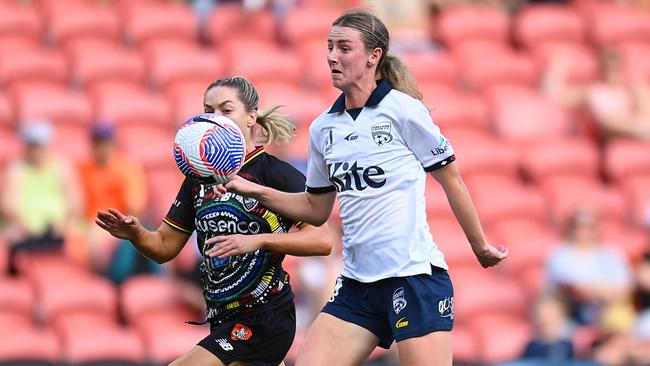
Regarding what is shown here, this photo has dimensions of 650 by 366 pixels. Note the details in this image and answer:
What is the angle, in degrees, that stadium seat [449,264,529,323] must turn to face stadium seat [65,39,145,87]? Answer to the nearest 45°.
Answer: approximately 90° to its right

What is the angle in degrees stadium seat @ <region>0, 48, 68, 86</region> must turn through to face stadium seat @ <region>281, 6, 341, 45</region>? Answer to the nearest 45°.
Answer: approximately 90° to its left

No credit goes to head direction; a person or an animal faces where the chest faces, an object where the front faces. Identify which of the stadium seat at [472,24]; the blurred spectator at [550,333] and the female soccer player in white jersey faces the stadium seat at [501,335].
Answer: the stadium seat at [472,24]

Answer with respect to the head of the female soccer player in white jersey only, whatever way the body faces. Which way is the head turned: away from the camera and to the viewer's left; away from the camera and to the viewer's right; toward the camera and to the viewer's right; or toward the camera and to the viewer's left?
toward the camera and to the viewer's left

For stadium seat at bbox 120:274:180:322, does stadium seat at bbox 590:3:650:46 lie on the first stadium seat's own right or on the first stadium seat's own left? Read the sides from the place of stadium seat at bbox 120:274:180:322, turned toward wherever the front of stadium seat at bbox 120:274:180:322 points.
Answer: on the first stadium seat's own left

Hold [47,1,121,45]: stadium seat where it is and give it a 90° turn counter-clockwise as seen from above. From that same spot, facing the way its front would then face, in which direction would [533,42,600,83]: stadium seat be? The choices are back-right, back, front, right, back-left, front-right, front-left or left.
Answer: front

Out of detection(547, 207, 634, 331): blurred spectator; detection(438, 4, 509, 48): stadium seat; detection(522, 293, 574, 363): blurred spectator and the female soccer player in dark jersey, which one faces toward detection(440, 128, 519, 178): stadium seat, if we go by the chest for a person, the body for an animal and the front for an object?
detection(438, 4, 509, 48): stadium seat

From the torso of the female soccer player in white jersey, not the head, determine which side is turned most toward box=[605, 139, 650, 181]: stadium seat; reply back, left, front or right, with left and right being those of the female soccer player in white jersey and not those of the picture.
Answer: back

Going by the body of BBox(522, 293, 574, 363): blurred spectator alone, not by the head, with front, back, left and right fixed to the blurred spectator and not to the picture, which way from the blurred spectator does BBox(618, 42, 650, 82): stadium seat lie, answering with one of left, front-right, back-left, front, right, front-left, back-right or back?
back

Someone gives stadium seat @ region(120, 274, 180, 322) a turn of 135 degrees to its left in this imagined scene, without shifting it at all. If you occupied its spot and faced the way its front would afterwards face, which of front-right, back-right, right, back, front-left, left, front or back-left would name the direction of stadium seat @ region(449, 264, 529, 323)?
front-right
